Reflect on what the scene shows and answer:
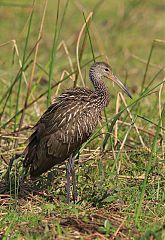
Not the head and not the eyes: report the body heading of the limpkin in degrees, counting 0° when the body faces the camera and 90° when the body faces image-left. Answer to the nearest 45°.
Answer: approximately 270°
